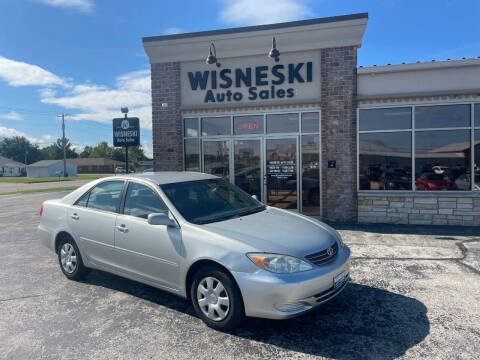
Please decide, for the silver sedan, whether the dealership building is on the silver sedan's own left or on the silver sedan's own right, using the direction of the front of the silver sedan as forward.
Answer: on the silver sedan's own left

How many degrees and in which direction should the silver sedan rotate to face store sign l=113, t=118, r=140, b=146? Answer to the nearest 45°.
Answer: approximately 135° to its left

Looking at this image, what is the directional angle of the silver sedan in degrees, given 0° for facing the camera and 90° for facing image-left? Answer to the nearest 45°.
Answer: approximately 315°

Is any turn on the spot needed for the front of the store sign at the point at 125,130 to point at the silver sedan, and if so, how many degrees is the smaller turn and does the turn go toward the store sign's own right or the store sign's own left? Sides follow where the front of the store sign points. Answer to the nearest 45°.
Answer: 0° — it already faces it

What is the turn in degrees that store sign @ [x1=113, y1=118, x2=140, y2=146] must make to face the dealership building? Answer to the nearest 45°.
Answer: approximately 45° to its left

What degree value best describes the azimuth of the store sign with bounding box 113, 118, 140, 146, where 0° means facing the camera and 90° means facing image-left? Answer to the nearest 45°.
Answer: approximately 0°

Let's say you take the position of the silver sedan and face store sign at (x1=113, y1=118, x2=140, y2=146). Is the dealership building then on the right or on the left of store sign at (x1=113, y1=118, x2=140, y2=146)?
right
